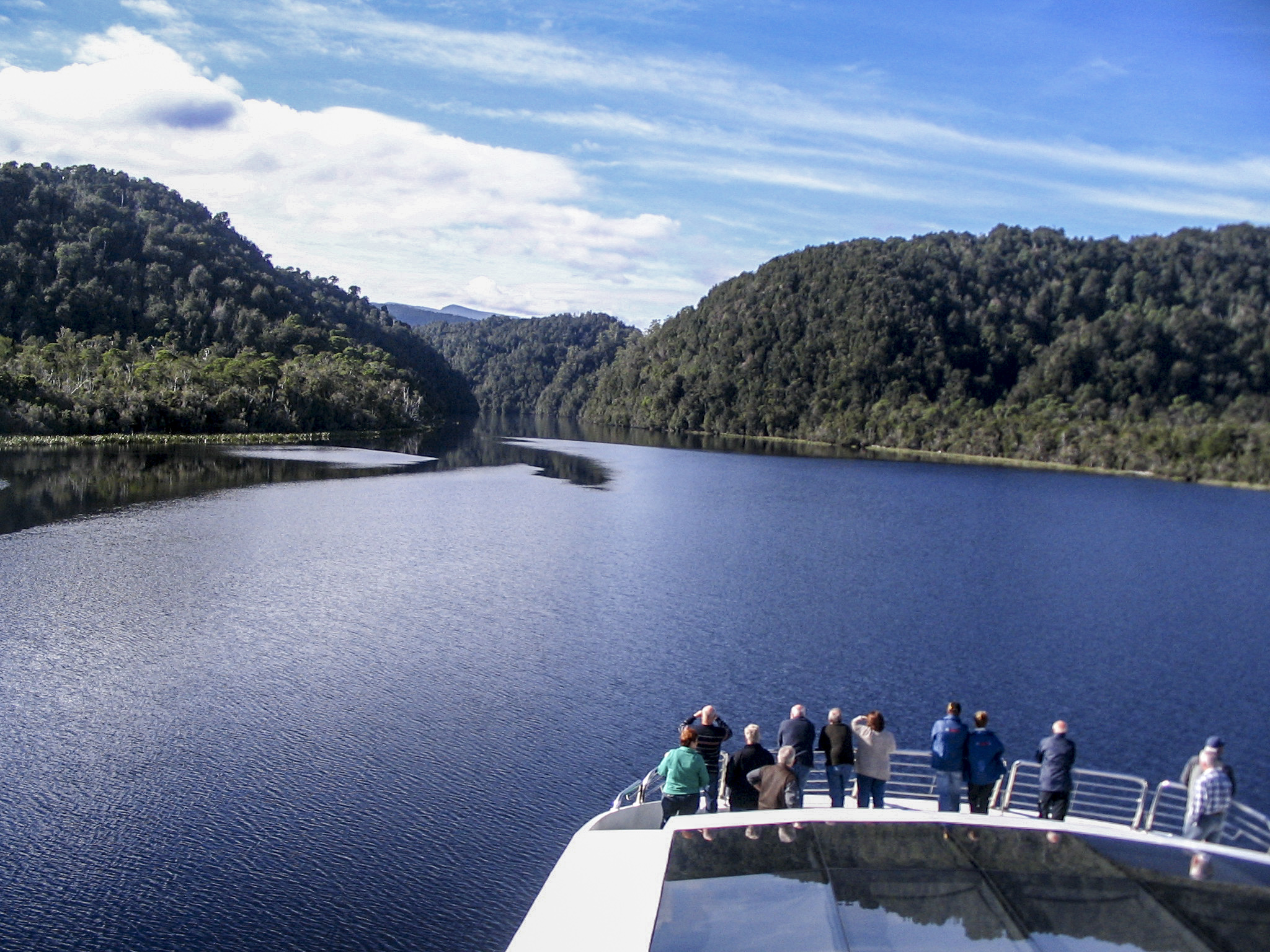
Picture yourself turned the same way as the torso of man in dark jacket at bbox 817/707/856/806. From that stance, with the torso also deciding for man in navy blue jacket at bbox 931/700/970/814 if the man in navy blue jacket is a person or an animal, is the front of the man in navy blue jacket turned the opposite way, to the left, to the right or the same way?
the same way

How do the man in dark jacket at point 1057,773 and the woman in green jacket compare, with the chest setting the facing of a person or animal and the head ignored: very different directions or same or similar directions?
same or similar directions

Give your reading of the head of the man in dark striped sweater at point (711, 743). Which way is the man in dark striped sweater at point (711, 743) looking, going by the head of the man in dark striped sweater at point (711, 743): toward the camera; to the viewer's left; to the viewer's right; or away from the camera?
away from the camera

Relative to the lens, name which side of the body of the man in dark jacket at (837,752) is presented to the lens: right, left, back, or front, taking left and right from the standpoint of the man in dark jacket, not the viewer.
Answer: back

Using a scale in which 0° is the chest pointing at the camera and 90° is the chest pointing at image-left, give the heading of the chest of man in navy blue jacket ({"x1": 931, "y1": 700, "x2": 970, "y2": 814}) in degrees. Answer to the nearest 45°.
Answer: approximately 180°

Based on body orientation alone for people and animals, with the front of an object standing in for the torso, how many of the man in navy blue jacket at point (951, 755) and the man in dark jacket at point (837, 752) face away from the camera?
2

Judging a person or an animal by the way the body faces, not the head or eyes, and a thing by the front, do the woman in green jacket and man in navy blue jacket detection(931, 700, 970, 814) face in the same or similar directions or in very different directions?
same or similar directions

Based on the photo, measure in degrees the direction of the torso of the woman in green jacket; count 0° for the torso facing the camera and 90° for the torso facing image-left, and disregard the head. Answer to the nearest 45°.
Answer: approximately 180°

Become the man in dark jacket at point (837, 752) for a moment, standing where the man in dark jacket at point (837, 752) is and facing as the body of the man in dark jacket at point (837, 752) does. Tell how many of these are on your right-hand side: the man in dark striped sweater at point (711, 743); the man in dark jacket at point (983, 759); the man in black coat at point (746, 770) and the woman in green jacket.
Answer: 1

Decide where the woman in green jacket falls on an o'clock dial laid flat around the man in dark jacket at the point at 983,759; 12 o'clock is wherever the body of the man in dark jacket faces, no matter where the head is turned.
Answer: The woman in green jacket is roughly at 8 o'clock from the man in dark jacket.

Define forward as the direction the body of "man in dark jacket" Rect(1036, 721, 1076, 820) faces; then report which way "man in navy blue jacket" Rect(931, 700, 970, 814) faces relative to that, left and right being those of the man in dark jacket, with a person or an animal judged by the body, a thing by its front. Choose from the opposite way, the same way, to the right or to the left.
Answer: the same way

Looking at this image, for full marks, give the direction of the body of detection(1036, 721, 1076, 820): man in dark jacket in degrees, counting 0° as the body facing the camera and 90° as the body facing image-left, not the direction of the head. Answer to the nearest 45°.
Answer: approximately 180°

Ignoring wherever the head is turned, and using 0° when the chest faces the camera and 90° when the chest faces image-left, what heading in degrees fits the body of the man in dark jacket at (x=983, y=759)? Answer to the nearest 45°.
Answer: approximately 180°

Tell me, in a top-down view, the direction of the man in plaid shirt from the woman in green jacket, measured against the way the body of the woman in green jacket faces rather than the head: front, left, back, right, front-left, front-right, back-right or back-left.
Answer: right

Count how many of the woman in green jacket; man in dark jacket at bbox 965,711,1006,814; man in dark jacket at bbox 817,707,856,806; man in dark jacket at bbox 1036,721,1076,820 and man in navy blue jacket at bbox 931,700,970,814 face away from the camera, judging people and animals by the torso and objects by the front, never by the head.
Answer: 5
